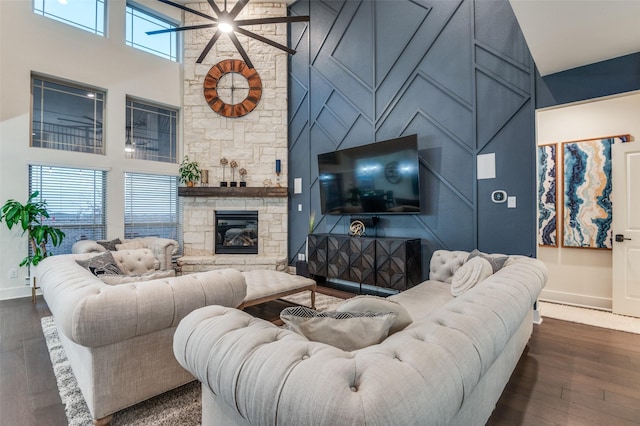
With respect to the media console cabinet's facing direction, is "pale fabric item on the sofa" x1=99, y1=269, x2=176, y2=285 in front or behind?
in front

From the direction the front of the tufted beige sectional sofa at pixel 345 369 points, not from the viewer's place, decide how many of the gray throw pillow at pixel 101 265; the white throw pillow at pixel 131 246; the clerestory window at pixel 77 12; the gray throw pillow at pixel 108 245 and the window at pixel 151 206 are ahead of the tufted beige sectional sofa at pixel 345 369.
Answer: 5

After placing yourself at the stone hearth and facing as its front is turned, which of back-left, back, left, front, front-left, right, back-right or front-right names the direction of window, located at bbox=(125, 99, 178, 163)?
right

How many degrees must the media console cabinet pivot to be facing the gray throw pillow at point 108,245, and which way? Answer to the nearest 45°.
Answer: approximately 45° to its right

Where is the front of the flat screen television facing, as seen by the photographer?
facing the viewer and to the left of the viewer

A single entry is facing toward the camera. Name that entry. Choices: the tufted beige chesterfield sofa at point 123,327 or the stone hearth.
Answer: the stone hearth

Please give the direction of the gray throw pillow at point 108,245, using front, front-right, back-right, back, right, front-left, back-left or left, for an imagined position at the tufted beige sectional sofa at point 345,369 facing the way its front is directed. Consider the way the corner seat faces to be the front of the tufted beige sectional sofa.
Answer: front

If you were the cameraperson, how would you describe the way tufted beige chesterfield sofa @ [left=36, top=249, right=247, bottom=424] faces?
facing away from the viewer and to the right of the viewer

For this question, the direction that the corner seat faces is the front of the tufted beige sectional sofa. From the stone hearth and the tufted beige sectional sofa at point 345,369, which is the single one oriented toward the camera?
the stone hearth

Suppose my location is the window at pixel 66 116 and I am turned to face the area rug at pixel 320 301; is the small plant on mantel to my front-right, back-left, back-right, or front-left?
front-left

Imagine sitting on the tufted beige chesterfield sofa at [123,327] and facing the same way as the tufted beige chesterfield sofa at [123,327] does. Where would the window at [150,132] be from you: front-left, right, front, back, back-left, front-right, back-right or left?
front-left

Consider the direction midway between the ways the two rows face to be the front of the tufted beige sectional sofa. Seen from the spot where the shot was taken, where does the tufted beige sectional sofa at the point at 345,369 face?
facing away from the viewer and to the left of the viewer

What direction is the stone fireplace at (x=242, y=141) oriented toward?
toward the camera

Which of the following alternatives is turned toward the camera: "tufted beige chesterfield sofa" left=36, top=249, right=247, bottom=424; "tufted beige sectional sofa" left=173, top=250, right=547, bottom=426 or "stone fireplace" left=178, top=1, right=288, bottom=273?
the stone fireplace

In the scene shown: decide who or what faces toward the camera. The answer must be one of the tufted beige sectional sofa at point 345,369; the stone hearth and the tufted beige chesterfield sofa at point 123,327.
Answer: the stone hearth

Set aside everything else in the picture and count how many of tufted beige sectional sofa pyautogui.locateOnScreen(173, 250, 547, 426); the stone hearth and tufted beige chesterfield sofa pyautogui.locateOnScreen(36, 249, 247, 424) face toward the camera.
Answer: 1

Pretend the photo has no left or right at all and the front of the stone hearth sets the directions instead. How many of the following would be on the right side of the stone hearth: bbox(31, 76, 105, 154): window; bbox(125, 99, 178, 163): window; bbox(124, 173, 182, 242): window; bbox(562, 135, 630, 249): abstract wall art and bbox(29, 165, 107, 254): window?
4

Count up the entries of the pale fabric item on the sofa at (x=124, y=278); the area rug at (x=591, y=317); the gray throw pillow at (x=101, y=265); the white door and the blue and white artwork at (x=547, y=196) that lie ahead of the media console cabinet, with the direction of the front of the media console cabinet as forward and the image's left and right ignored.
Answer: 2
